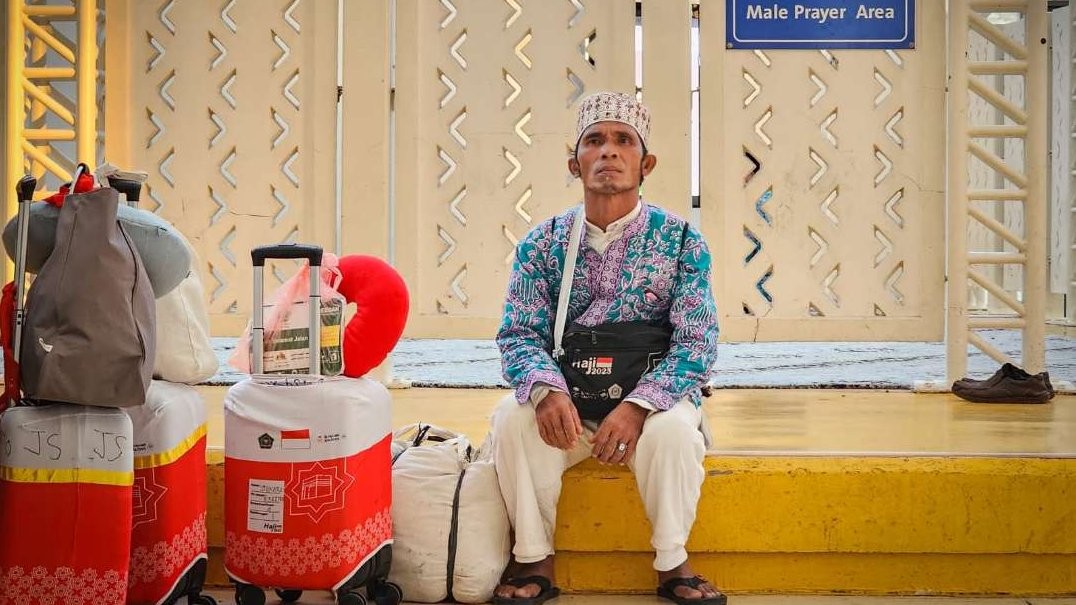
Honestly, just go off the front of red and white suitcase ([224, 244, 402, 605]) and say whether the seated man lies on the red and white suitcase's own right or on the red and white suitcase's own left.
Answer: on the red and white suitcase's own left

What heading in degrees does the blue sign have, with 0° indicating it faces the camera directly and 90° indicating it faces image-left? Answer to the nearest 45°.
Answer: approximately 0°

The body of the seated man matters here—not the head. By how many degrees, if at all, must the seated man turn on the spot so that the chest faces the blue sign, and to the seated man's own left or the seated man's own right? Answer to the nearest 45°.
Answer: approximately 135° to the seated man's own left

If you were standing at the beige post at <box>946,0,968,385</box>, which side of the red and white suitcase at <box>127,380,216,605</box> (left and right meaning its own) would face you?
left

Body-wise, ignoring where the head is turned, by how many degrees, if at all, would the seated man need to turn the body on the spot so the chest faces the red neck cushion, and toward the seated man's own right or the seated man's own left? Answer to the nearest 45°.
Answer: approximately 90° to the seated man's own right
